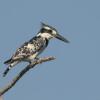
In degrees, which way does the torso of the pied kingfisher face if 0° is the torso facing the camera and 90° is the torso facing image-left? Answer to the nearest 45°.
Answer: approximately 270°
